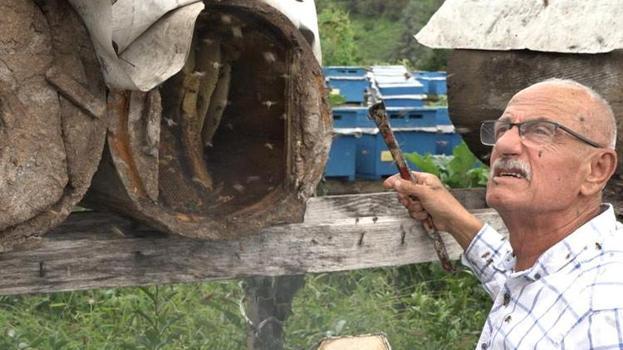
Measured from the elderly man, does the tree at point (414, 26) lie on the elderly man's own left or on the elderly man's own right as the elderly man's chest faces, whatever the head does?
on the elderly man's own right

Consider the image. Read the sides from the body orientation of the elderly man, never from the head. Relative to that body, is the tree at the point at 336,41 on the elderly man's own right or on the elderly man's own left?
on the elderly man's own right

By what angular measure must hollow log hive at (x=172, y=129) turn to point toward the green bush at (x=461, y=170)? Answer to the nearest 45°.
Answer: approximately 135° to its left

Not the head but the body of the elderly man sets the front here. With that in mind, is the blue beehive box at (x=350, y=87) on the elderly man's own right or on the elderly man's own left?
on the elderly man's own right

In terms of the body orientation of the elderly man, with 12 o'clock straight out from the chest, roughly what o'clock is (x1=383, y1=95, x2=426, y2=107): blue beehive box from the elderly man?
The blue beehive box is roughly at 4 o'clock from the elderly man.

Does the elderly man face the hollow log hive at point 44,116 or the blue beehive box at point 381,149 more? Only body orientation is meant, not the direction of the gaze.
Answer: the hollow log hive

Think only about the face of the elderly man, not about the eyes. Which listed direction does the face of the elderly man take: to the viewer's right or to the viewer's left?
to the viewer's left
